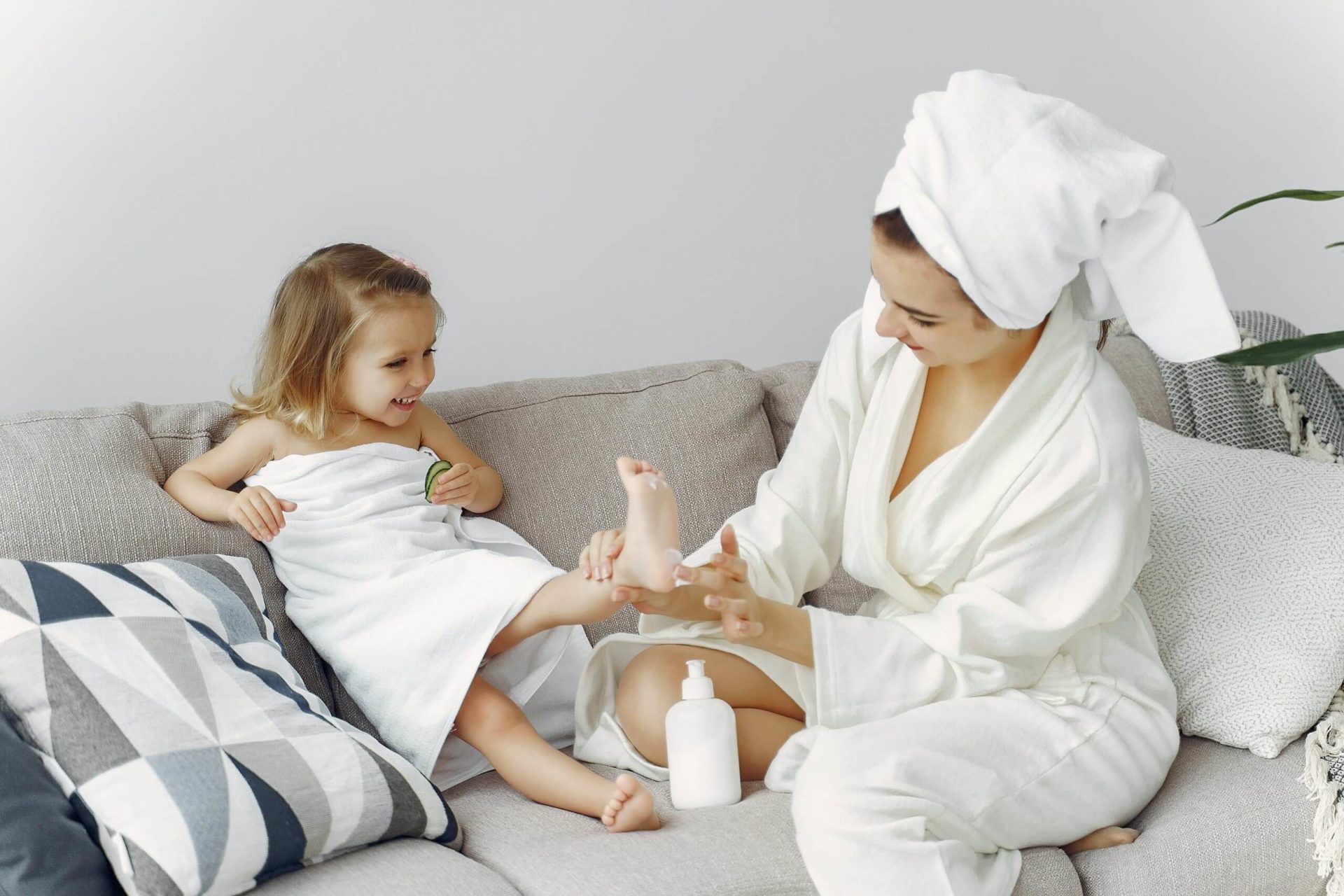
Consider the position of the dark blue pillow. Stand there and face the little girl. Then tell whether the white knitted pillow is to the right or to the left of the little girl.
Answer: right

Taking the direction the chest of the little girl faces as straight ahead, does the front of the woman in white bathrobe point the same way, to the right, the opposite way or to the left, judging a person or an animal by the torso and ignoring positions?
to the right

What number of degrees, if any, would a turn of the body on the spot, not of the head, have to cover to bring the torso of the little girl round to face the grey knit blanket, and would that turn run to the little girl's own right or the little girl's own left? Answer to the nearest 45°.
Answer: approximately 45° to the little girl's own left

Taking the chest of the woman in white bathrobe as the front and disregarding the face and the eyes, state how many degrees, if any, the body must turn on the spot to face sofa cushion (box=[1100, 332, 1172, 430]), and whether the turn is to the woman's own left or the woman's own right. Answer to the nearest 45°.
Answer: approximately 135° to the woman's own right

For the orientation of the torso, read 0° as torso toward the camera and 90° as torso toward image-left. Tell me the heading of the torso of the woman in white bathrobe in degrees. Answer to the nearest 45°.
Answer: approximately 45°

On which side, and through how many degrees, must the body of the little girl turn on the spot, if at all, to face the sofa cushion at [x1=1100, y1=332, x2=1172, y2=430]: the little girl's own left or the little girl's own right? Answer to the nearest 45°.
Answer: approximately 45° to the little girl's own left

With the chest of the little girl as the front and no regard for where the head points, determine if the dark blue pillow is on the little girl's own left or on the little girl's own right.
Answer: on the little girl's own right

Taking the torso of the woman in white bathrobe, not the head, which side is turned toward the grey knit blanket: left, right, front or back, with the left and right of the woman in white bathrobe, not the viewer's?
back

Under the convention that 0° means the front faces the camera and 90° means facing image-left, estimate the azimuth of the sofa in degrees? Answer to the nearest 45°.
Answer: approximately 0°

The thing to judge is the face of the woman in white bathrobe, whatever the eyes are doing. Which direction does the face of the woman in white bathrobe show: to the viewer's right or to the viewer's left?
to the viewer's left
